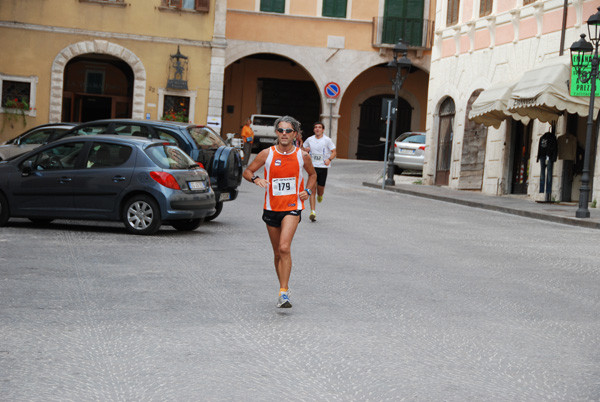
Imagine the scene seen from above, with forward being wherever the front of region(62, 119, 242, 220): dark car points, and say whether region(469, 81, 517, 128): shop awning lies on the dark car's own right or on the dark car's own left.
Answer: on the dark car's own right

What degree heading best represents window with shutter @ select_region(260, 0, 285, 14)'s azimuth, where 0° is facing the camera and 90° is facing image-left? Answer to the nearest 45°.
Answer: approximately 0°

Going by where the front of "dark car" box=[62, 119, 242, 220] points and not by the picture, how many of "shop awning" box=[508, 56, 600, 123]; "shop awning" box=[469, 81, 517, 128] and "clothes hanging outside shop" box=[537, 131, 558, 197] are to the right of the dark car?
3

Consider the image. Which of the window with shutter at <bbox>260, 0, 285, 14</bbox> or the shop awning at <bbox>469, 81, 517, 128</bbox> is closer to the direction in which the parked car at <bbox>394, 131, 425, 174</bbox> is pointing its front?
the window with shutter

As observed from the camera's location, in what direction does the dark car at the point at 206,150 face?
facing away from the viewer and to the left of the viewer

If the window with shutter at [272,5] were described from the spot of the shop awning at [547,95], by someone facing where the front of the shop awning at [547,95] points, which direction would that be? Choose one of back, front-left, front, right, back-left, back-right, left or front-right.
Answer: right

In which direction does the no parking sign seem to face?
toward the camera

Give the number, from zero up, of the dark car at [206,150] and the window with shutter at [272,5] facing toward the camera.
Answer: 1
